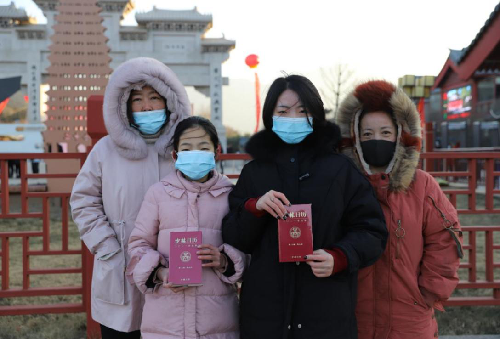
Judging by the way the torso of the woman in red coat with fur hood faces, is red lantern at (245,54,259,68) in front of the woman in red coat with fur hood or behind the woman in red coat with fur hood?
behind

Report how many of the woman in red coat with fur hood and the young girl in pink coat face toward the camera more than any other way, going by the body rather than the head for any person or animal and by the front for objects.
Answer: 2

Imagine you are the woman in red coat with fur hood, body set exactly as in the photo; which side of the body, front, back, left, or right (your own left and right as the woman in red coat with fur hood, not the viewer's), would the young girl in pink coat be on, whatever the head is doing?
right

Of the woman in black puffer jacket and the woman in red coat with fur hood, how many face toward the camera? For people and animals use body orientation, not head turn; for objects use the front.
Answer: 2

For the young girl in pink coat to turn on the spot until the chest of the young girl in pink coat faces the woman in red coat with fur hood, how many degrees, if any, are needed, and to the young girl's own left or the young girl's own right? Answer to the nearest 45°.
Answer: approximately 90° to the young girl's own left

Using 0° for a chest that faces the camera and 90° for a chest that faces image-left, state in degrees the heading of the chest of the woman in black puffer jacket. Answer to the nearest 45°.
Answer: approximately 0°
